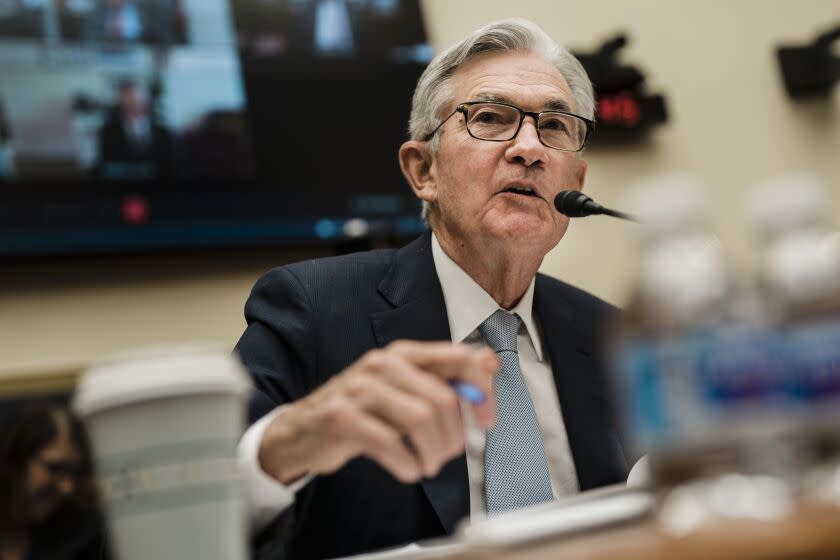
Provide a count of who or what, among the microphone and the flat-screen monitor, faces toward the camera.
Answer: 1

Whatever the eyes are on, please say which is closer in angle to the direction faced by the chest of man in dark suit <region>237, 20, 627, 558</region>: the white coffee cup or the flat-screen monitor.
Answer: the white coffee cup

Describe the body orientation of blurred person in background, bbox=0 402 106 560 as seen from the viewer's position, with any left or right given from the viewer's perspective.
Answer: facing the viewer and to the right of the viewer

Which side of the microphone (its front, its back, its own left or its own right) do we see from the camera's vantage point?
left

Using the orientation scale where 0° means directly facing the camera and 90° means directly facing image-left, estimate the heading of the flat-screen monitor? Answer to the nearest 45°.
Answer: approximately 0°

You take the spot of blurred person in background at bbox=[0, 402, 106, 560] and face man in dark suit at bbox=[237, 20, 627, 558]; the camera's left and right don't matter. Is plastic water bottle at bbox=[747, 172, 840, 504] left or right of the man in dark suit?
right

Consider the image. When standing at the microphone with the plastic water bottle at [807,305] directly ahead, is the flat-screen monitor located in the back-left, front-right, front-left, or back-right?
back-right

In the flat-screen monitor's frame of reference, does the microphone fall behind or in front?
in front

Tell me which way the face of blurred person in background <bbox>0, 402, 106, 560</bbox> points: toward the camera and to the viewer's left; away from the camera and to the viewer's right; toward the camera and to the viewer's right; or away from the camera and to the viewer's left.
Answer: toward the camera and to the viewer's right

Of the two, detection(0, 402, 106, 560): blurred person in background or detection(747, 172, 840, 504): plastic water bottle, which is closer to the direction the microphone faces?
the blurred person in background

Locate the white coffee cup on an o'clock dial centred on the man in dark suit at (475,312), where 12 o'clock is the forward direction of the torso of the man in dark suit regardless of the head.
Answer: The white coffee cup is roughly at 2 o'clock from the man in dark suit.

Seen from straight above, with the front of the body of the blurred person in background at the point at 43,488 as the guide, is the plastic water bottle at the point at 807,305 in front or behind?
in front

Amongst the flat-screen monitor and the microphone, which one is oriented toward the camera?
the flat-screen monitor

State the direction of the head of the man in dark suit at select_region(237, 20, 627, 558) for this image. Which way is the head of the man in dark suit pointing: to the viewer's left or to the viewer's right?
to the viewer's right

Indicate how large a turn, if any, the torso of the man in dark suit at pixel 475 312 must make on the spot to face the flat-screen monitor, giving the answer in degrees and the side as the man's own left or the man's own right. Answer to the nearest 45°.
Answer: approximately 180°

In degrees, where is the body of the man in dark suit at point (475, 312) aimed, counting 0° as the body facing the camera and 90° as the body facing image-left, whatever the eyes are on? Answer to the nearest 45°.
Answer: approximately 315°

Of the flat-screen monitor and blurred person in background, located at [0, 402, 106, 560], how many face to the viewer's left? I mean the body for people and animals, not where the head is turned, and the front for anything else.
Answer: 0
